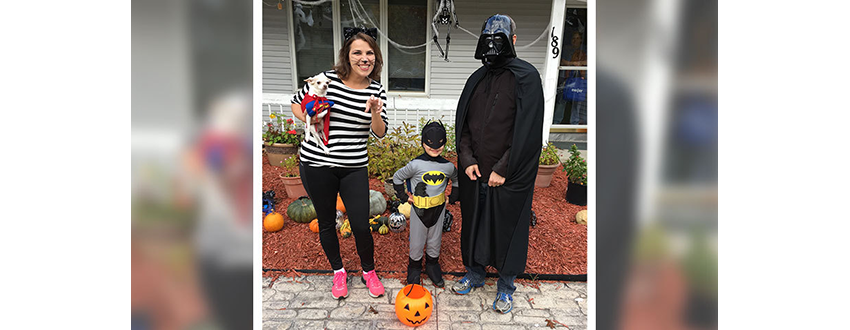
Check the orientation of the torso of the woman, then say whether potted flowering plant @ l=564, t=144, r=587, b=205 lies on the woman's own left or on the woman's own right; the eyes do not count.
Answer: on the woman's own left

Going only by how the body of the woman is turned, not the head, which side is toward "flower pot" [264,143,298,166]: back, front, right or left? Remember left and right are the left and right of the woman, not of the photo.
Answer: back

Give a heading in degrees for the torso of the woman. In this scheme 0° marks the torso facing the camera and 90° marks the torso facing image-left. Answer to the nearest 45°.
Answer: approximately 0°

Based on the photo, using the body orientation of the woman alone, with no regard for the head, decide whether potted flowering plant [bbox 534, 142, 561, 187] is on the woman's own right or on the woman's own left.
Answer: on the woman's own left

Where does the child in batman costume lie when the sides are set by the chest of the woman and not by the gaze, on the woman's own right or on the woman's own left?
on the woman's own left

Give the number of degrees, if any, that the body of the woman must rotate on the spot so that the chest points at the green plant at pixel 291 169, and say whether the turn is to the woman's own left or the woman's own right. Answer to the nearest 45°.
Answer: approximately 180°

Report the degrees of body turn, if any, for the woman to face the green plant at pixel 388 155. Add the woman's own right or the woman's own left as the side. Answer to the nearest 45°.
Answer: approximately 180°

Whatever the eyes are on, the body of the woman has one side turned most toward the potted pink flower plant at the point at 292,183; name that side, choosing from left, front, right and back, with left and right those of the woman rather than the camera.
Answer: back

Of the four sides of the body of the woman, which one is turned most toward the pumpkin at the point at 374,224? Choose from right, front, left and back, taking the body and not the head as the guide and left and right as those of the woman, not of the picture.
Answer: back

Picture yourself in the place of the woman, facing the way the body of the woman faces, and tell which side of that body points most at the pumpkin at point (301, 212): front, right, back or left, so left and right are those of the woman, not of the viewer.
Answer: back

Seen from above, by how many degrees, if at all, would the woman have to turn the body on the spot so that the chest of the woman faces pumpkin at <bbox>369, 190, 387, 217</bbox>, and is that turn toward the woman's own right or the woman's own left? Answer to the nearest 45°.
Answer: approximately 180°
